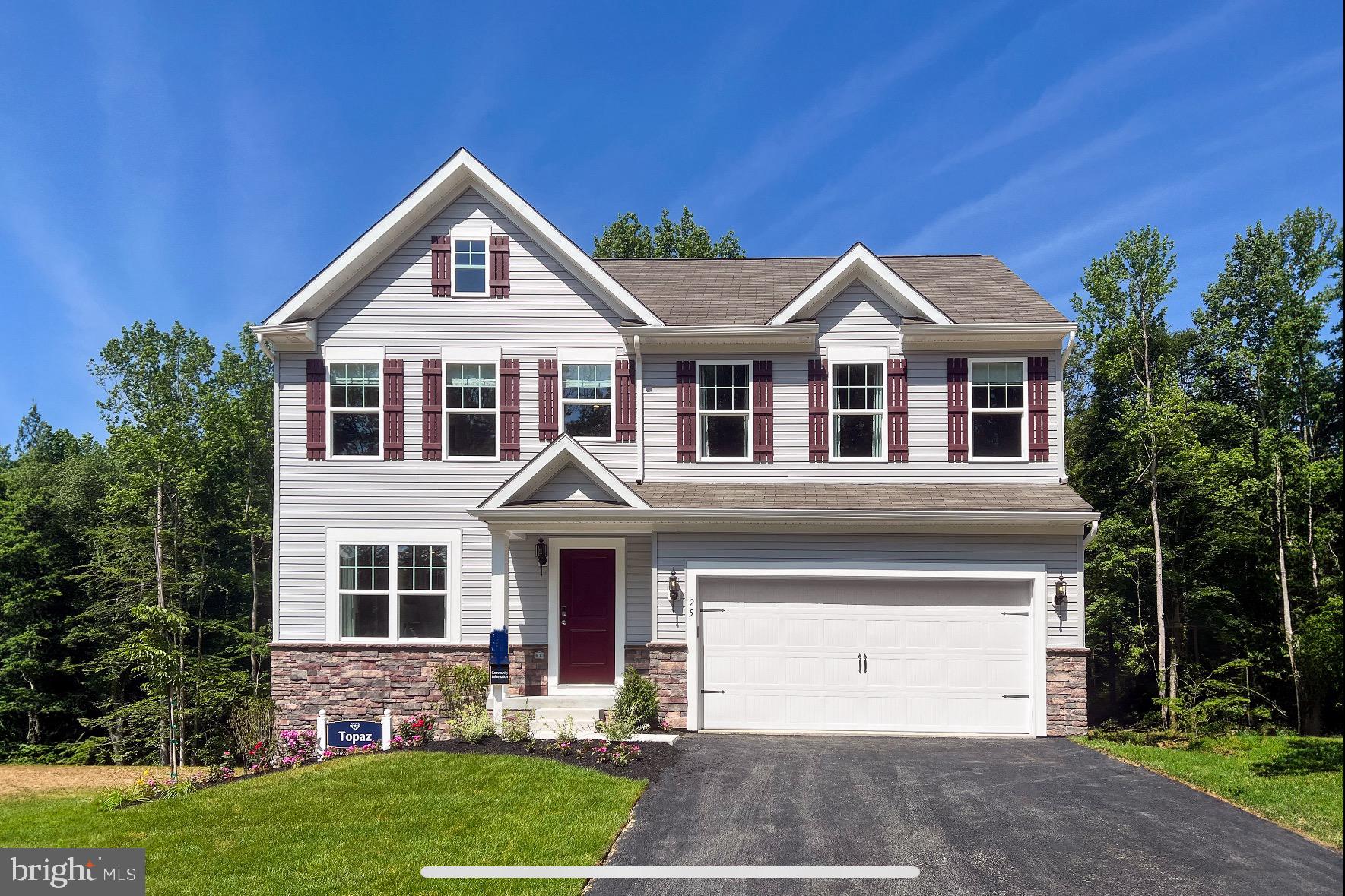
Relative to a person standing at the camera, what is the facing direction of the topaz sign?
facing the viewer

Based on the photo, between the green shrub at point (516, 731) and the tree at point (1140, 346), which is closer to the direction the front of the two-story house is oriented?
the green shrub

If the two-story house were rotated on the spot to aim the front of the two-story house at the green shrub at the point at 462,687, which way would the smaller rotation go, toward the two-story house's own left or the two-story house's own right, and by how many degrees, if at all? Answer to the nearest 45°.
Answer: approximately 45° to the two-story house's own right

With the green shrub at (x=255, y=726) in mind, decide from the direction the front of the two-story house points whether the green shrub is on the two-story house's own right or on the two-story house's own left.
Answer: on the two-story house's own right

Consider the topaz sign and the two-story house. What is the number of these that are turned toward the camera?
2

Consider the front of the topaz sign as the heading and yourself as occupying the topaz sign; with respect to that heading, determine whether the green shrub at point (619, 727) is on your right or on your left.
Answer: on your left

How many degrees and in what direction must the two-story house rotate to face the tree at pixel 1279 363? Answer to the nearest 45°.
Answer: approximately 45° to its left

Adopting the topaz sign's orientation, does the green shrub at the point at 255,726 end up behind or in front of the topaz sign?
behind

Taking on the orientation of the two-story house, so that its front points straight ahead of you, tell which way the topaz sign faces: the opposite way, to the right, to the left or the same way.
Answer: the same way

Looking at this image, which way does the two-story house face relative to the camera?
toward the camera
